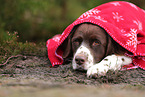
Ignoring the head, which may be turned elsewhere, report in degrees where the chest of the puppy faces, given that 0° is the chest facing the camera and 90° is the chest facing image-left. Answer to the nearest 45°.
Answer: approximately 45°
